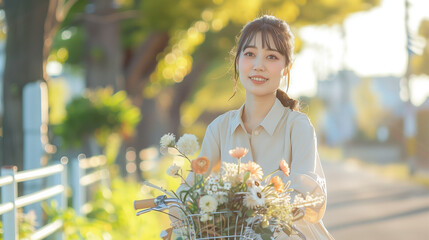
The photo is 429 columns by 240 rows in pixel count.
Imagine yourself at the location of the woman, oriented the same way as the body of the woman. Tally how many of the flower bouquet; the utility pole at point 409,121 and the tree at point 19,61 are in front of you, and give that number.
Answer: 1

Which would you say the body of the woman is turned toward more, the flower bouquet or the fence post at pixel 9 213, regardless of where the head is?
the flower bouquet

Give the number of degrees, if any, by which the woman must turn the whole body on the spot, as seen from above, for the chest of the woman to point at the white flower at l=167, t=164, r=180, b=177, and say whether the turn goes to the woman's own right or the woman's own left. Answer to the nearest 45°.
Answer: approximately 45° to the woman's own right

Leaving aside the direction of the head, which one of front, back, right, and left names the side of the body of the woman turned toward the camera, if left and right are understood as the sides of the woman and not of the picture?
front

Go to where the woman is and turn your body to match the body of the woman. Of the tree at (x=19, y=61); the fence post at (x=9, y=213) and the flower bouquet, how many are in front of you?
1

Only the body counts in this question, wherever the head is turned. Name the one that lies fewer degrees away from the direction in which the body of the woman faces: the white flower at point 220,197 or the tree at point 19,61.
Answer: the white flower

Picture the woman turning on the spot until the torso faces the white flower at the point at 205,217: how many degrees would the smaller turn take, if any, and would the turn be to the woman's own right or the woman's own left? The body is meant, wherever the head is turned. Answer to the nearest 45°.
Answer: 0° — they already face it

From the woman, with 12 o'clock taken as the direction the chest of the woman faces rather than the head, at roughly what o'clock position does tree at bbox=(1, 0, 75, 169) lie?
The tree is roughly at 5 o'clock from the woman.

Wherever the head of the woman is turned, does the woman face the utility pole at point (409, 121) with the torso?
no

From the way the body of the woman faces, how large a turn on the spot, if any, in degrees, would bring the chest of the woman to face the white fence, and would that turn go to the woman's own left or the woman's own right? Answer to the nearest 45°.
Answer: approximately 135° to the woman's own right

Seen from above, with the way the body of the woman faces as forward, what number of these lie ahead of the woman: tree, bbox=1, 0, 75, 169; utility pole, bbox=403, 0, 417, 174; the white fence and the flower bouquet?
1

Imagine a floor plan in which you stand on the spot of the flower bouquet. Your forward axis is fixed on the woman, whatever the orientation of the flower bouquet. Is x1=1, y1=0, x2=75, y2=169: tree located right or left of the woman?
left

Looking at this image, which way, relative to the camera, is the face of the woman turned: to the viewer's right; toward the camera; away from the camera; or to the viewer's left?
toward the camera
